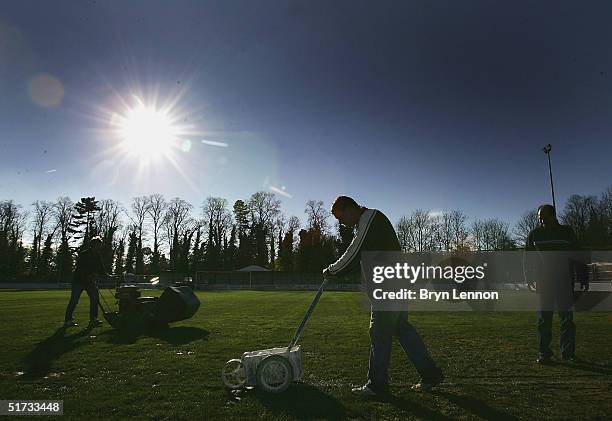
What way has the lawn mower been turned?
to the viewer's right

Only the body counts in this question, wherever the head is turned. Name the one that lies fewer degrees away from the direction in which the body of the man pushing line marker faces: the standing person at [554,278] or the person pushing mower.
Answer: the person pushing mower

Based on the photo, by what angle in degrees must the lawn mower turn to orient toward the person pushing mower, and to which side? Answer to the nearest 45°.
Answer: approximately 135° to its left

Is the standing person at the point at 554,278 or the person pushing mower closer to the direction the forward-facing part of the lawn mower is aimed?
the standing person

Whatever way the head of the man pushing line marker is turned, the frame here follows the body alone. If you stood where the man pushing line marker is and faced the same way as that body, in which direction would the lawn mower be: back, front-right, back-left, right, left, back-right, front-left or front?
front-right

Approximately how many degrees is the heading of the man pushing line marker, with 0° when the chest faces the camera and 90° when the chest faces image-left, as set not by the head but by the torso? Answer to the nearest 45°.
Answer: approximately 90°

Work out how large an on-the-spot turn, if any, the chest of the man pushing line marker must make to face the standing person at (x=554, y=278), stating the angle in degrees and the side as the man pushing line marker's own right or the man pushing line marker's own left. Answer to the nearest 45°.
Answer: approximately 135° to the man pushing line marker's own right

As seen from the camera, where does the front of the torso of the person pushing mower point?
to the viewer's right

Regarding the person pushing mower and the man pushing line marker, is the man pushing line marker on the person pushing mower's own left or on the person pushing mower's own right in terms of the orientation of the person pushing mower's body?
on the person pushing mower's own right
